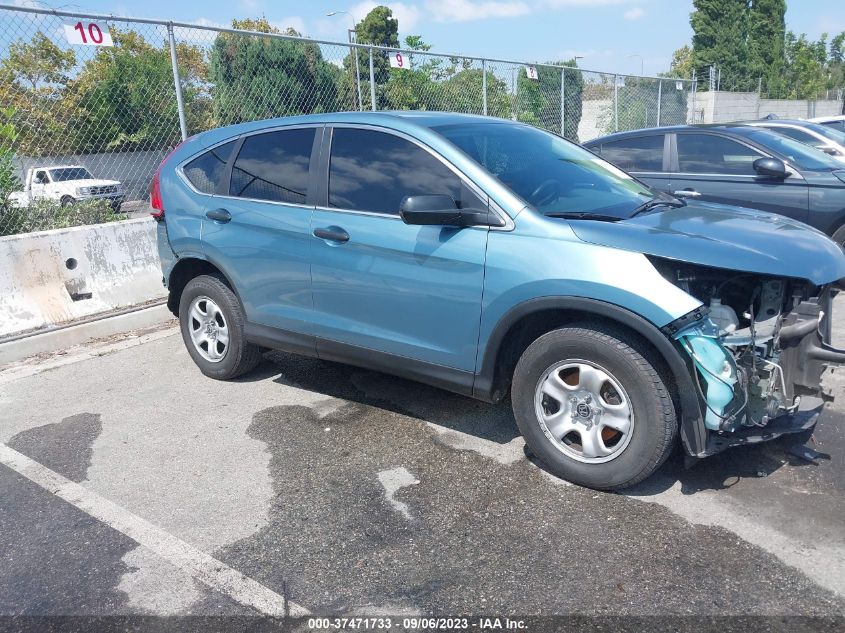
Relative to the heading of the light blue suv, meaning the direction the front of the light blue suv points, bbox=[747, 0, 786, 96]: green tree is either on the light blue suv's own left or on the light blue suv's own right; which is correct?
on the light blue suv's own left

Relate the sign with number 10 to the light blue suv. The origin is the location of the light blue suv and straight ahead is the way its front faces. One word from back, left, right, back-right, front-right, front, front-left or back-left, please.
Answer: back

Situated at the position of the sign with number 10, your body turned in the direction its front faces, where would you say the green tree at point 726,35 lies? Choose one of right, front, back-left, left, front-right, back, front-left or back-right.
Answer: back-left

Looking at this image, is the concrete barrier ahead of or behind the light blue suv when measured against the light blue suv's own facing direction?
behind

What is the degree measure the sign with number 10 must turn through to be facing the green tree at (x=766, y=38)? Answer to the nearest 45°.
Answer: approximately 135° to its left

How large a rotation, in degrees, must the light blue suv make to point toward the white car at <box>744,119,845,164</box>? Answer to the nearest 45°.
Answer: approximately 90° to its left

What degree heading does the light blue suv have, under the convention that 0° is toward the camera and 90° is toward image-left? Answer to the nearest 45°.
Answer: approximately 315°

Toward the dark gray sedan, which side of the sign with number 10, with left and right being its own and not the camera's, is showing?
left
